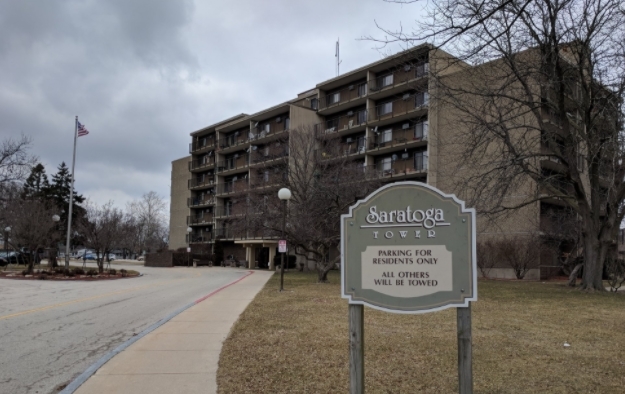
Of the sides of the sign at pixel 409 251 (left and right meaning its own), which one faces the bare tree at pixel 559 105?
back

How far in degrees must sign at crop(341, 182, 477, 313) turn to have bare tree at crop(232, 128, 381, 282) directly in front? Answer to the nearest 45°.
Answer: approximately 180°

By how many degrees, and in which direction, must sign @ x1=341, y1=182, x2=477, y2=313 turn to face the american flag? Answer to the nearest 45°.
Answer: approximately 135° to its right

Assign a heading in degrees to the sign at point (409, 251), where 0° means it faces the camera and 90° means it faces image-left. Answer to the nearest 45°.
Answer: approximately 0°

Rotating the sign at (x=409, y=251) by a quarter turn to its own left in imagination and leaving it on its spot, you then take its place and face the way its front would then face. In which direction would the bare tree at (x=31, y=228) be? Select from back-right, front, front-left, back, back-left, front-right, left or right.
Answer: back-left
